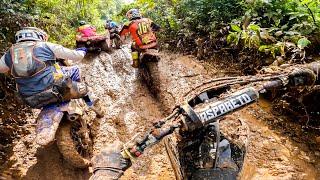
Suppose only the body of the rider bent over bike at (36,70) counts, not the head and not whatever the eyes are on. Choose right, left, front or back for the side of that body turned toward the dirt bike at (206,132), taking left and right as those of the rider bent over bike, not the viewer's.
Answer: right

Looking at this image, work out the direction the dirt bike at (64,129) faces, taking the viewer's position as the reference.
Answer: facing away from the viewer and to the right of the viewer

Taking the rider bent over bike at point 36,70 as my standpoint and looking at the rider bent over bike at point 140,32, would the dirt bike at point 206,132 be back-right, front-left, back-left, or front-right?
back-right

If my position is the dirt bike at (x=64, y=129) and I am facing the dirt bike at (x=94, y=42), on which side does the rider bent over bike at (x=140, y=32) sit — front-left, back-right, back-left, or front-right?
front-right

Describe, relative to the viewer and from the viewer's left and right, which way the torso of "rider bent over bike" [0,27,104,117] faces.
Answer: facing away from the viewer and to the right of the viewer

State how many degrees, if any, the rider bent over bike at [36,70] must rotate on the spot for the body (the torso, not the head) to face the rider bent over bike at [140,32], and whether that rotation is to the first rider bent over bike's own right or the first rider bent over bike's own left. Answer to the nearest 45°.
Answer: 0° — they already face them

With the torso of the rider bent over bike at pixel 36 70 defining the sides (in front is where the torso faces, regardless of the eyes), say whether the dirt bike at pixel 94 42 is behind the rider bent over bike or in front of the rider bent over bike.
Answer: in front

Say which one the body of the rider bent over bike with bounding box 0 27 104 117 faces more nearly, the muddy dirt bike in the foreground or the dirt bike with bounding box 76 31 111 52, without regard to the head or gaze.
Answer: the dirt bike

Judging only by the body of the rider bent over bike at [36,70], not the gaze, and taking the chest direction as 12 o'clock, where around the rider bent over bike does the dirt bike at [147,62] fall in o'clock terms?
The dirt bike is roughly at 12 o'clock from the rider bent over bike.

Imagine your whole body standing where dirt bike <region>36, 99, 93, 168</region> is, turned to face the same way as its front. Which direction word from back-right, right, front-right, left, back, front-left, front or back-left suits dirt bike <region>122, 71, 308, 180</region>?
right
